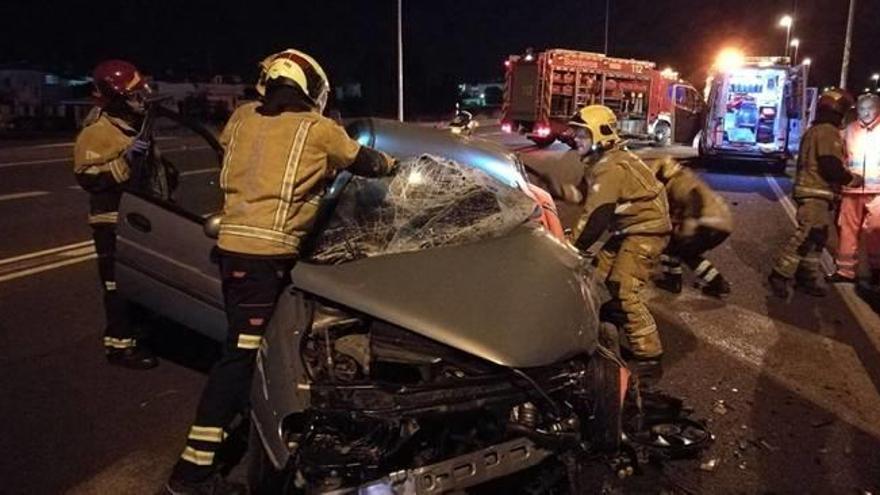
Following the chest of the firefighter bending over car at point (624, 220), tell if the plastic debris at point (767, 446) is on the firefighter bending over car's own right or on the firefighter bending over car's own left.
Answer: on the firefighter bending over car's own left

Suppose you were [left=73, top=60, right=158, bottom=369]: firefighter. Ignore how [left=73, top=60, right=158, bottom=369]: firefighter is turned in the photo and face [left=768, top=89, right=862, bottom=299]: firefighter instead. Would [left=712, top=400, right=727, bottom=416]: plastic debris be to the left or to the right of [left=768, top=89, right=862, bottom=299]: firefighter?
right

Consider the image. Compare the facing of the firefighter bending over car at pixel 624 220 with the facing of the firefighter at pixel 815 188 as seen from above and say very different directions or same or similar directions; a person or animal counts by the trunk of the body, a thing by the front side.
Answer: very different directions

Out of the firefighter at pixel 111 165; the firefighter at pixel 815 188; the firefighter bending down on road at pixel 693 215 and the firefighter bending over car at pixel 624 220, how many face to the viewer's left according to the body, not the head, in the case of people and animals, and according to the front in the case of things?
2

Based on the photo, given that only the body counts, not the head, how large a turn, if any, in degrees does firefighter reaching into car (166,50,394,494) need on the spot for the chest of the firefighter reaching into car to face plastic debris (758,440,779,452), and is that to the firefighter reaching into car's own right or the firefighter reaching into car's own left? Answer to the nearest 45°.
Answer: approximately 45° to the firefighter reaching into car's own right

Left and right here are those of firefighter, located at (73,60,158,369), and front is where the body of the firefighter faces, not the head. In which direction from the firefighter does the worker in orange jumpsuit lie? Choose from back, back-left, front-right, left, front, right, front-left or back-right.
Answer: front

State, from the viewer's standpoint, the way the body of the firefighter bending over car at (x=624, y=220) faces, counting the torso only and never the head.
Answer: to the viewer's left

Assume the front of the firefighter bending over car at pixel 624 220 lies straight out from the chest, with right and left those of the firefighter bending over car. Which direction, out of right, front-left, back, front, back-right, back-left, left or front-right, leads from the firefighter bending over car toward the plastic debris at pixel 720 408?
back-left

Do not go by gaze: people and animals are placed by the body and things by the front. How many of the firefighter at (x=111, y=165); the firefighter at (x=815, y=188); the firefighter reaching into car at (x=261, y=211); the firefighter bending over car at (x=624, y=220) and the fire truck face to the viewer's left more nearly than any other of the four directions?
1

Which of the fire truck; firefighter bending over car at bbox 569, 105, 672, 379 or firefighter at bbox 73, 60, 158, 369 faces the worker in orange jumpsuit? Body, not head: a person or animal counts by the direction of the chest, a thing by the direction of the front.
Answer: the firefighter

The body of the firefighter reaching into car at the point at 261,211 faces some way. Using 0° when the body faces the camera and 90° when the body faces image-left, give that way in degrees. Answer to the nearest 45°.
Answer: approximately 225°

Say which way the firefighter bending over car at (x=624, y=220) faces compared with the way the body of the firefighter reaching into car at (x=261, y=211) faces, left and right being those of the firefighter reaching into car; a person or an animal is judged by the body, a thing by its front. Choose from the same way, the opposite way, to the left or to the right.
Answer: to the left

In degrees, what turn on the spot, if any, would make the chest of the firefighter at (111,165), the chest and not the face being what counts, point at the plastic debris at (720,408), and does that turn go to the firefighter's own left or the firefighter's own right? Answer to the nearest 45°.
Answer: approximately 45° to the firefighter's own right
